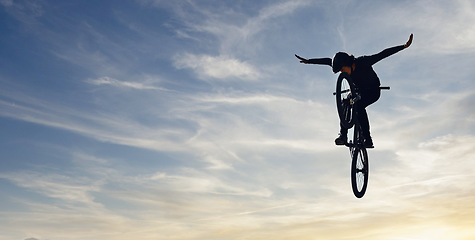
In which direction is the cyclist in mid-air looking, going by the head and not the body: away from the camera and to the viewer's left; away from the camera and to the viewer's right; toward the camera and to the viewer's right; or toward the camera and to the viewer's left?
toward the camera and to the viewer's left

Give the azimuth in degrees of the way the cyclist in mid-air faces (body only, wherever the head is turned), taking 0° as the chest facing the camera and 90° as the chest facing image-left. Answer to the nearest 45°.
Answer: approximately 45°
